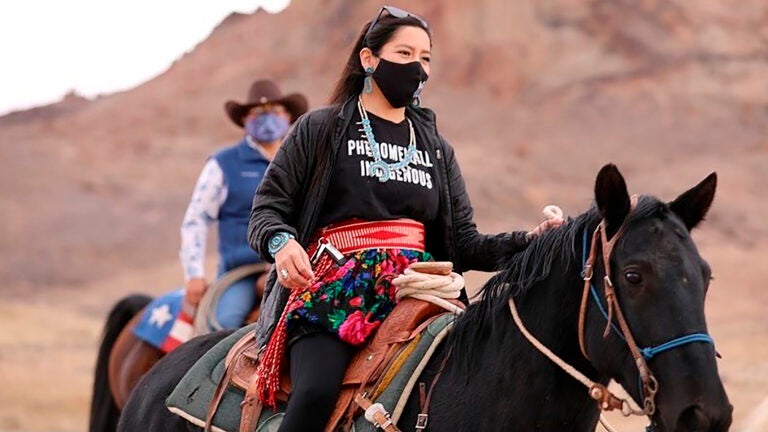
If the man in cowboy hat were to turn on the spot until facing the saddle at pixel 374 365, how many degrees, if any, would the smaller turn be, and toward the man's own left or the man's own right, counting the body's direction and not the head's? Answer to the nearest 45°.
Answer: approximately 45° to the man's own right

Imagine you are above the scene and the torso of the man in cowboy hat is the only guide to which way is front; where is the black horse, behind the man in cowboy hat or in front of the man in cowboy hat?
in front

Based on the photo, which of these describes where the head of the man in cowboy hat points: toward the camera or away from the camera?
toward the camera

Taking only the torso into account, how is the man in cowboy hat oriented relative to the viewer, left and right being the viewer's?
facing the viewer and to the right of the viewer
